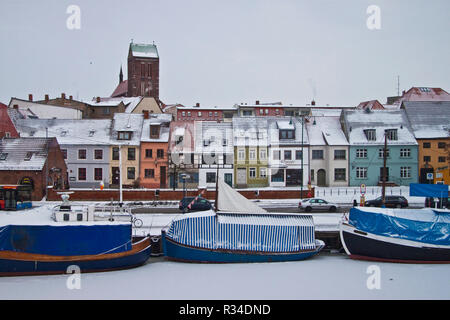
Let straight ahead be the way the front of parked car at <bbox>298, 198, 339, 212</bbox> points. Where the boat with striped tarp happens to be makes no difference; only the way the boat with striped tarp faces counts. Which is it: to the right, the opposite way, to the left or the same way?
the opposite way

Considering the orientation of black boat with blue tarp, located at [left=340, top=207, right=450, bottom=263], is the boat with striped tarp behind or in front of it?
in front

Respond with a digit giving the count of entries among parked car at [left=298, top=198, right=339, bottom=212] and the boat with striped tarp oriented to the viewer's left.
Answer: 1

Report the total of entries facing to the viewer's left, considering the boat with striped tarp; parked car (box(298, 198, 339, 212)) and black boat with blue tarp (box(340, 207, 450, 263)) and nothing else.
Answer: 2

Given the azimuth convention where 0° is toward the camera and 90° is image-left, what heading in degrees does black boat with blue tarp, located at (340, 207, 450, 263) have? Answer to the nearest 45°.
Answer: approximately 90°

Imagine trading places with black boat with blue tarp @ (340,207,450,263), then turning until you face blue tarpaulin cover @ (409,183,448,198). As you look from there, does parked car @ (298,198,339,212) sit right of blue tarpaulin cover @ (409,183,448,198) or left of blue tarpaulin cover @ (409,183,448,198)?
left
